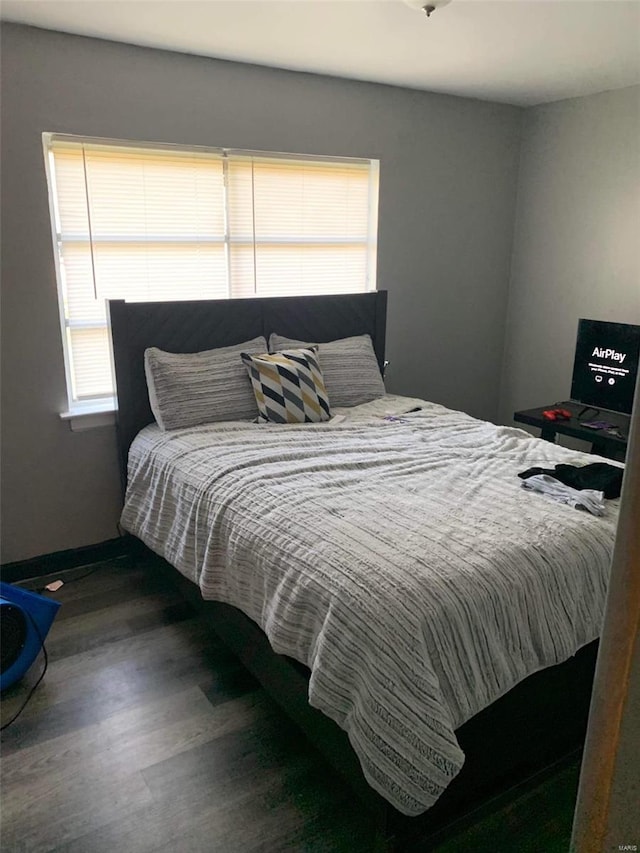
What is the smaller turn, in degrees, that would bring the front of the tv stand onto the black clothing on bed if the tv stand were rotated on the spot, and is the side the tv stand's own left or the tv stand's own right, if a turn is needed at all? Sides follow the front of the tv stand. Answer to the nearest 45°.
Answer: approximately 45° to the tv stand's own left

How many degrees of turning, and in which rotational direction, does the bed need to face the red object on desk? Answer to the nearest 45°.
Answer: approximately 90° to its left

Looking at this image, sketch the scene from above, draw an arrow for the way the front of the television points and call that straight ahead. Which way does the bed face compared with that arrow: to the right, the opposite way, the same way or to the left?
to the left

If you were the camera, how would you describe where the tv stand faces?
facing the viewer and to the left of the viewer

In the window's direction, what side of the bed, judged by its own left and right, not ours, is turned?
back

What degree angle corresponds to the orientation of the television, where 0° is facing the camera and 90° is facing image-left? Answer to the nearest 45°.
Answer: approximately 45°

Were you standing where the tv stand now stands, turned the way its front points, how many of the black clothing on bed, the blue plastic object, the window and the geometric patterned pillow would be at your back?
0

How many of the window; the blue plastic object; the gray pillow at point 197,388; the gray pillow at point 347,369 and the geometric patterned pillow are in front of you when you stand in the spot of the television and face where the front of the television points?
5

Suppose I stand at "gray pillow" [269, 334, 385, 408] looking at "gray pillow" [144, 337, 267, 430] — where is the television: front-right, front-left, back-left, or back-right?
back-left

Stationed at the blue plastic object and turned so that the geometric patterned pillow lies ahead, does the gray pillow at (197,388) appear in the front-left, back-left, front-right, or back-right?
front-left

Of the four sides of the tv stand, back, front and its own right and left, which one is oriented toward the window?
front

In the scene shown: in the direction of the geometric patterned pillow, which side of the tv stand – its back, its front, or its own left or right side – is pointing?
front

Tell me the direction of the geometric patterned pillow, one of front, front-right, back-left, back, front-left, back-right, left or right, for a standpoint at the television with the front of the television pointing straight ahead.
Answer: front

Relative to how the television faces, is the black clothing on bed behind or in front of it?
in front

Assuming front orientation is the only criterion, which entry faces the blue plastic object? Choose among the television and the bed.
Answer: the television

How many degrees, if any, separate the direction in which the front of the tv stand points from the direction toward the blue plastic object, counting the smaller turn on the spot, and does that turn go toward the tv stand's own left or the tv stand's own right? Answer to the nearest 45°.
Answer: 0° — it already faces it

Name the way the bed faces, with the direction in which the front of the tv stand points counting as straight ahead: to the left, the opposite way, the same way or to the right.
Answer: to the left

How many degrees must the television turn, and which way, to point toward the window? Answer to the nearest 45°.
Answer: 0° — it already faces it

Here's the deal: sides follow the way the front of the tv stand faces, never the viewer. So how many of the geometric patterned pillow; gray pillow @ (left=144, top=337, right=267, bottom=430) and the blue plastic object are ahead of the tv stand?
3
